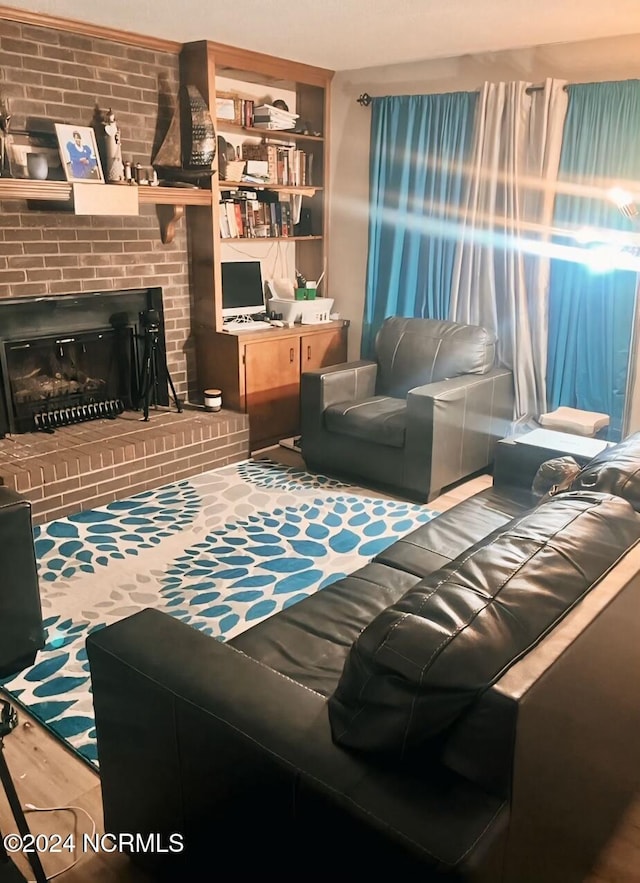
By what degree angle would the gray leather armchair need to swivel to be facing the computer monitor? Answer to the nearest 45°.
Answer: approximately 90° to its right

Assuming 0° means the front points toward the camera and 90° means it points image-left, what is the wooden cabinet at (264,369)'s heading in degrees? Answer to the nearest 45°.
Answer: approximately 315°

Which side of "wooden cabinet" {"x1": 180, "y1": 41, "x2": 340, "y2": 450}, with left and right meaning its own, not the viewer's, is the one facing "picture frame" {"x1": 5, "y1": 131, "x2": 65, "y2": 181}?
right

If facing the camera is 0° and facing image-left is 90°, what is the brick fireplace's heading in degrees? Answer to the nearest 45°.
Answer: approximately 315°

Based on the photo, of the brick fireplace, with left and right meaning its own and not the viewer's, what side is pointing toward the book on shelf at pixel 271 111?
left

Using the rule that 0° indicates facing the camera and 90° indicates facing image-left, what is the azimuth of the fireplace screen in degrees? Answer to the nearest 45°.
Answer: approximately 315°

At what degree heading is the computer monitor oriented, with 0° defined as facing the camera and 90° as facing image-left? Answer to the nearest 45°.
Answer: approximately 315°

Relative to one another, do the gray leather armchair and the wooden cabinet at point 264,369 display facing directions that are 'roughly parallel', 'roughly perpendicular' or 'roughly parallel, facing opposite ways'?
roughly perpendicular

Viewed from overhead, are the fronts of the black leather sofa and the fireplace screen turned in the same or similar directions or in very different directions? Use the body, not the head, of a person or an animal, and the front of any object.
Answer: very different directions

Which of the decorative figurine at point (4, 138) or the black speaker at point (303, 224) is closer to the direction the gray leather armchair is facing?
the decorative figurine

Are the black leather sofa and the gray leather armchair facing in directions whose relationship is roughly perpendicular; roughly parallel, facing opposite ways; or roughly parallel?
roughly perpendicular

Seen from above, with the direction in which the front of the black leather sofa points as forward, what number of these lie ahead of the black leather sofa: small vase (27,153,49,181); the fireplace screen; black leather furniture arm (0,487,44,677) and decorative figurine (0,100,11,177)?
4

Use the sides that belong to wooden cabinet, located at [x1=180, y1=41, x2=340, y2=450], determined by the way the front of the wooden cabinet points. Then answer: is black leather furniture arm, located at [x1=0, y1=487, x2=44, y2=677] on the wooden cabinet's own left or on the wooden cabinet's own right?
on the wooden cabinet's own right

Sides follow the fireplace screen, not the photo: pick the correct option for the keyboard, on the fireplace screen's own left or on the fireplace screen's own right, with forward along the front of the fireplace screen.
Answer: on the fireplace screen's own left

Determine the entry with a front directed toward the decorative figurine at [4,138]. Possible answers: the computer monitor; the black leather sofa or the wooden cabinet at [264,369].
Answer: the black leather sofa

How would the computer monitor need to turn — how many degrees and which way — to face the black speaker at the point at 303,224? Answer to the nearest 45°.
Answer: approximately 90° to its left

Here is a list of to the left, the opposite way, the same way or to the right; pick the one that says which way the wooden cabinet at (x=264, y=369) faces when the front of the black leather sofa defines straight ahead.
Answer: the opposite way
